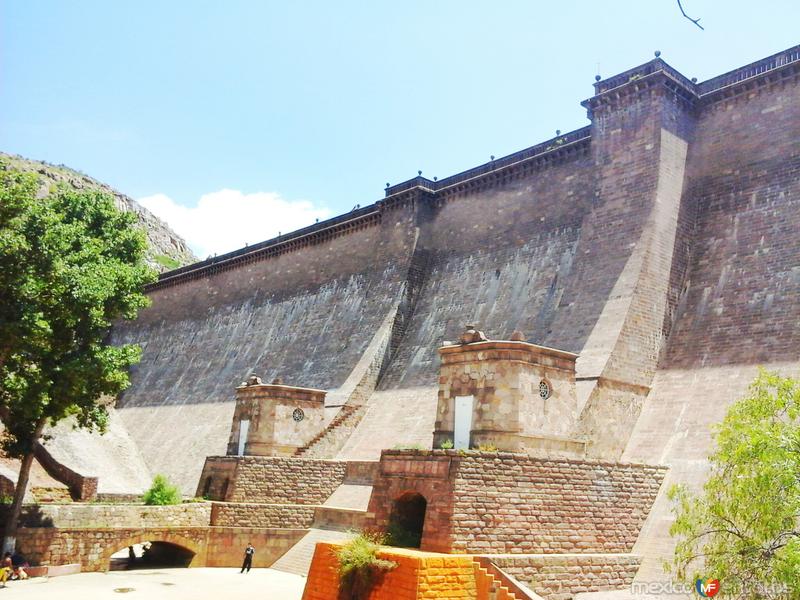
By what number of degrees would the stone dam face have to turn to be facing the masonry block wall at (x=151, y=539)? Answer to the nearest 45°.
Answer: approximately 45° to its right

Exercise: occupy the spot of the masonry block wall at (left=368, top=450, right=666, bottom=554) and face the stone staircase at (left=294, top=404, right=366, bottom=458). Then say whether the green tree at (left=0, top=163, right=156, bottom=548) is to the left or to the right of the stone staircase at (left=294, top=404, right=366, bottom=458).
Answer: left

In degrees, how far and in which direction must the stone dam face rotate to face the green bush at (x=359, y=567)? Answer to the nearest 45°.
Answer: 0° — it already faces it

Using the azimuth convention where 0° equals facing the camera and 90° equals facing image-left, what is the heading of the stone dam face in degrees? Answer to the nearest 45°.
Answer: approximately 45°
